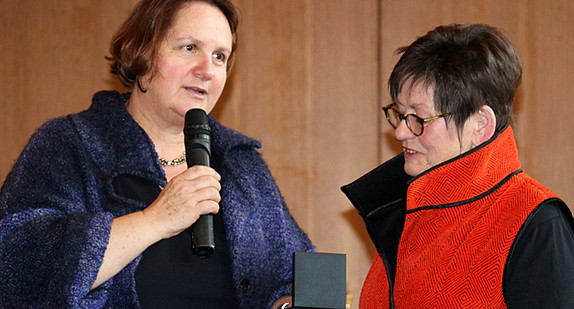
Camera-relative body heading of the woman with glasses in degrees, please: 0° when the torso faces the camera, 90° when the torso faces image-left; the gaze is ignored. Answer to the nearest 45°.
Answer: approximately 45°
